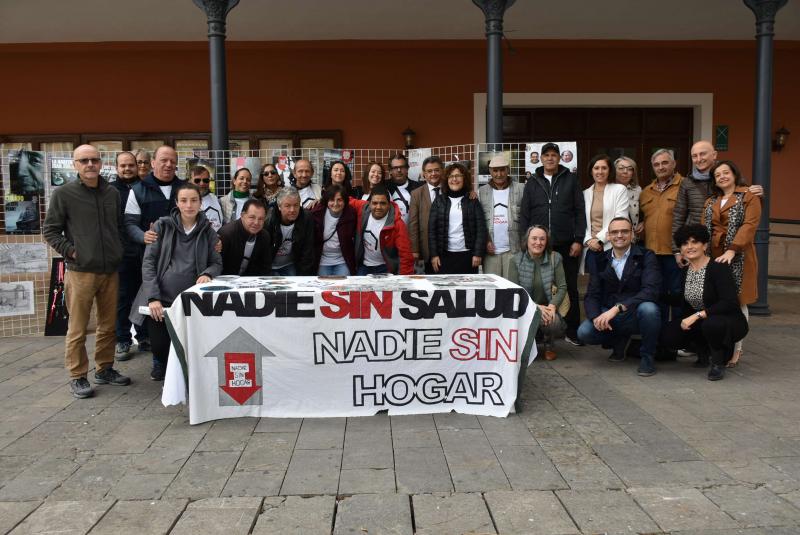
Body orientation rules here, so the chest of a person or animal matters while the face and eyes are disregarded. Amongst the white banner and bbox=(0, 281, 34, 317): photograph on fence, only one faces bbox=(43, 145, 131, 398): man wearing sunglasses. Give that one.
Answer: the photograph on fence

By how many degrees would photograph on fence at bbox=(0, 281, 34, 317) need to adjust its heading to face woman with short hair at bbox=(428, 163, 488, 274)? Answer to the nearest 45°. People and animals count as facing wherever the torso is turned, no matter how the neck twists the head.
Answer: approximately 45° to its left

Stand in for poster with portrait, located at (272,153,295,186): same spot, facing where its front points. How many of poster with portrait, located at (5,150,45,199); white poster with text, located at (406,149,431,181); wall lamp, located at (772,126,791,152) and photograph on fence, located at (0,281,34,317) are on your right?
2

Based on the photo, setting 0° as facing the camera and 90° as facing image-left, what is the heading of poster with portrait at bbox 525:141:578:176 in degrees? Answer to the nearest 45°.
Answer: approximately 0°

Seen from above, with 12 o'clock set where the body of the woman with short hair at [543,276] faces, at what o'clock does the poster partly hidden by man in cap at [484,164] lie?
The poster partly hidden by man in cap is roughly at 5 o'clock from the woman with short hair.

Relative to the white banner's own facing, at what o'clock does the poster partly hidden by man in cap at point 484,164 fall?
The poster partly hidden by man in cap is roughly at 7 o'clock from the white banner.
